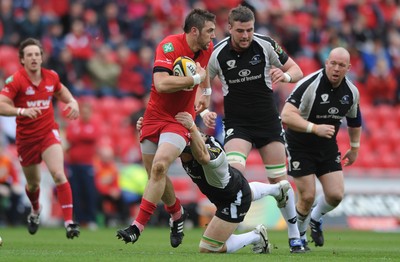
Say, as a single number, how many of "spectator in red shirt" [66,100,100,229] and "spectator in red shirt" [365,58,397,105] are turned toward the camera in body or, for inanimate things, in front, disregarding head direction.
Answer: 2

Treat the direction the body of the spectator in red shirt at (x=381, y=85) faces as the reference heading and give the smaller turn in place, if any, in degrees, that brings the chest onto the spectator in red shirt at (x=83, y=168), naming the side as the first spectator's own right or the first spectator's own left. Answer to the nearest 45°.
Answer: approximately 45° to the first spectator's own right

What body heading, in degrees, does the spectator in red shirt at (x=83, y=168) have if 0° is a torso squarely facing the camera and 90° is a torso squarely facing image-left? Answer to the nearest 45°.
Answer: approximately 0°

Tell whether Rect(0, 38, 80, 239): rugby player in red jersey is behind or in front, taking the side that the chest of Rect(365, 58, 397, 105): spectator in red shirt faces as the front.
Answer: in front

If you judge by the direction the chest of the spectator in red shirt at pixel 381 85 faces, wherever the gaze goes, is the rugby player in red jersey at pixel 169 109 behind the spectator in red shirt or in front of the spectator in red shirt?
in front

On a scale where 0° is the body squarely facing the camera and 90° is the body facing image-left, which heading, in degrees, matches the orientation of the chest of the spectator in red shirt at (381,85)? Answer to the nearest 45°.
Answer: approximately 0°

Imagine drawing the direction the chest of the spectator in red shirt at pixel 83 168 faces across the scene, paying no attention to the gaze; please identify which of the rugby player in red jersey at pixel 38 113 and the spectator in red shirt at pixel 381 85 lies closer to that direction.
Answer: the rugby player in red jersey

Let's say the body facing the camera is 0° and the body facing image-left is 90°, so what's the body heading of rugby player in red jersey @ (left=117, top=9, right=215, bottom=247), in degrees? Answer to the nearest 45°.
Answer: approximately 315°
